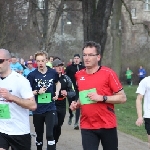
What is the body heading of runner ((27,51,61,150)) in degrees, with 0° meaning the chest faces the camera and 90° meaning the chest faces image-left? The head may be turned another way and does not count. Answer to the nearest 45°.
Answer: approximately 0°

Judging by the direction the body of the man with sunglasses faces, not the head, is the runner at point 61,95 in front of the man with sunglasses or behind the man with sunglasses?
behind

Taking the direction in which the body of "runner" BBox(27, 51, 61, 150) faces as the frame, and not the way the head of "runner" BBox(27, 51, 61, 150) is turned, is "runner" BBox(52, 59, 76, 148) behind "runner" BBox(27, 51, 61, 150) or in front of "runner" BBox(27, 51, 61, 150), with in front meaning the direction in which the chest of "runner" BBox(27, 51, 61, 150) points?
behind

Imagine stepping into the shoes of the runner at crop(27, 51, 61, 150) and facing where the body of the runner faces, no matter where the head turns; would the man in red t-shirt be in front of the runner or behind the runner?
in front

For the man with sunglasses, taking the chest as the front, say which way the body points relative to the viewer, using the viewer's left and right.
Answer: facing the viewer and to the left of the viewer

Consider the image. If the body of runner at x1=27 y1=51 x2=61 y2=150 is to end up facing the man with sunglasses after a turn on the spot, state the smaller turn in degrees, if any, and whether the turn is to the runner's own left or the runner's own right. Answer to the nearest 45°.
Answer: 0° — they already face them

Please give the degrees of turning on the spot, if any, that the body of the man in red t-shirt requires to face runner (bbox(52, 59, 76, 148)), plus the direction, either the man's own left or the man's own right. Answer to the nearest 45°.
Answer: approximately 135° to the man's own right

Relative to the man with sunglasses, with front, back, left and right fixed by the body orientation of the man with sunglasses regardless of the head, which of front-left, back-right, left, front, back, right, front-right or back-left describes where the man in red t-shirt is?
back-left

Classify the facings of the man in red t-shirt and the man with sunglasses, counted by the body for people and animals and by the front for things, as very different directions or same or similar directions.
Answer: same or similar directions

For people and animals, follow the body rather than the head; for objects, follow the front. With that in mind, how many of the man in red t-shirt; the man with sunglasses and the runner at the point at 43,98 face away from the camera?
0

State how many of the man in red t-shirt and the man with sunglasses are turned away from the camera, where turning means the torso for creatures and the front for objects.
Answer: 0
